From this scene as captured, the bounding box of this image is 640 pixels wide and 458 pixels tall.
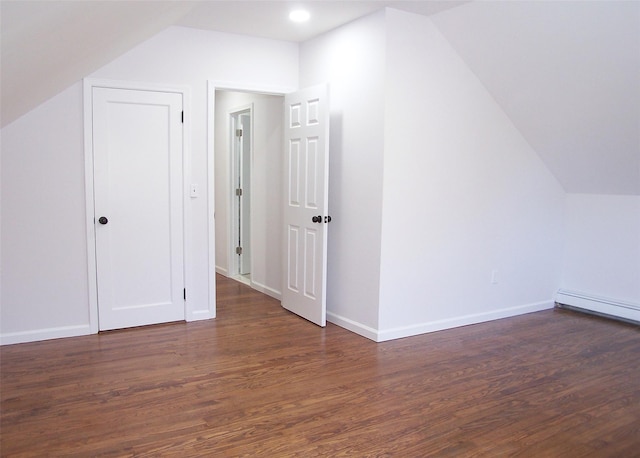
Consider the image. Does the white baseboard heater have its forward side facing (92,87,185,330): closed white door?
yes

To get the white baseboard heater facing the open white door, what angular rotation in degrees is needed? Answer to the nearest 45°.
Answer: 0° — it already faces it

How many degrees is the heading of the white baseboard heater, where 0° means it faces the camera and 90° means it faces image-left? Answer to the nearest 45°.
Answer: approximately 45°
